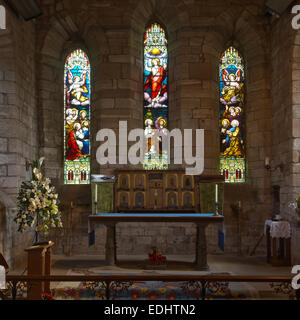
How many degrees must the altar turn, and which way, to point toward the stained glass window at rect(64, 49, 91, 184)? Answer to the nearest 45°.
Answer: approximately 135° to its right

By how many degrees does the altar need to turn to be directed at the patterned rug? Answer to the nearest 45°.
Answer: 0° — it already faces it

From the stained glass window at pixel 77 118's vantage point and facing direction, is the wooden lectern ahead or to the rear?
ahead

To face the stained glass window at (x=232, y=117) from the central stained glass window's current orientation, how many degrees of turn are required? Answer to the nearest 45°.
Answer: approximately 90° to its left

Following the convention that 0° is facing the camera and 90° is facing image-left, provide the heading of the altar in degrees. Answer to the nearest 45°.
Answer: approximately 0°

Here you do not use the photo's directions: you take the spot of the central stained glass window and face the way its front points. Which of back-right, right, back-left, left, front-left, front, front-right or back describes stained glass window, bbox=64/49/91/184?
right

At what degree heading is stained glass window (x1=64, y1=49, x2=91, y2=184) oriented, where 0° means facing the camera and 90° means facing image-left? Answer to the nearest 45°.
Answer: approximately 0°

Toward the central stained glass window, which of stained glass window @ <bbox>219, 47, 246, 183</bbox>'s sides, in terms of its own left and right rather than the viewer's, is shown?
right

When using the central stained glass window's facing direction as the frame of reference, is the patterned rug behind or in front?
in front
